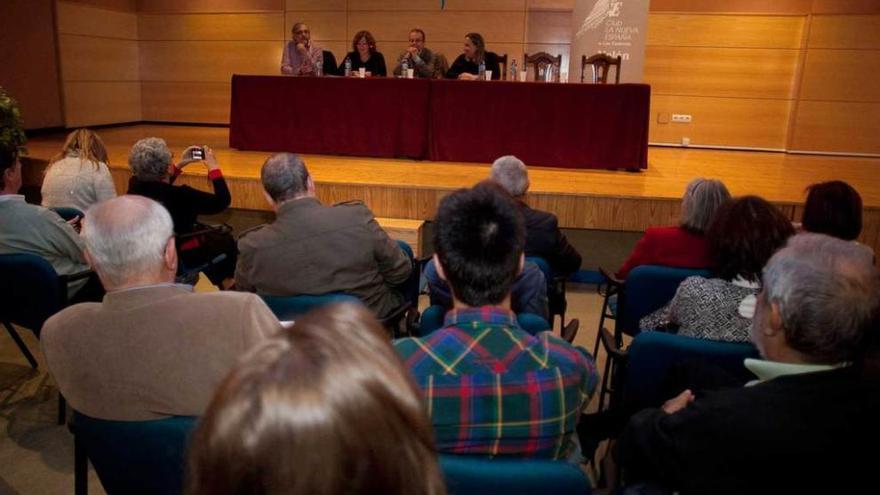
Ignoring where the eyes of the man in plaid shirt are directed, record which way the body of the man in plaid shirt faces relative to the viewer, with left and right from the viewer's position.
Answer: facing away from the viewer

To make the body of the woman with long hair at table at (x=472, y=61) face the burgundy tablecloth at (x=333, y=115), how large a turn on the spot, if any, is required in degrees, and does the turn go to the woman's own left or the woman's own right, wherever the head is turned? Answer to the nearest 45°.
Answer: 0° — they already face it

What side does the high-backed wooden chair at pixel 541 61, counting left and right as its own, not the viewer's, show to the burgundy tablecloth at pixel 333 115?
right

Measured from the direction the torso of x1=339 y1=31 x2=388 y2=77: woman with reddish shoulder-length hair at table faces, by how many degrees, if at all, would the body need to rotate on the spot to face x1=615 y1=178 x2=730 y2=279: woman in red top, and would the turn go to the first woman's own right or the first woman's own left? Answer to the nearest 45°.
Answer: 0° — they already face them

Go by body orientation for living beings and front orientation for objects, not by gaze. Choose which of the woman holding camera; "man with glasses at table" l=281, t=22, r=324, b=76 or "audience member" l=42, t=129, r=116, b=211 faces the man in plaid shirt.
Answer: the man with glasses at table

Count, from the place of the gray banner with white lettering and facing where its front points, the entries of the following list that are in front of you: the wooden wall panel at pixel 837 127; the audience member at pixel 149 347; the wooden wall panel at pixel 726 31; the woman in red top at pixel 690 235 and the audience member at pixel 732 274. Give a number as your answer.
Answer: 3

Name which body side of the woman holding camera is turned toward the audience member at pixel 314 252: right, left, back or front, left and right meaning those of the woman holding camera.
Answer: right

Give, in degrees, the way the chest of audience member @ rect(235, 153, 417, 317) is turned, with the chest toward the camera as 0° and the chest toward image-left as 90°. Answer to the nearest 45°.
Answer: approximately 180°

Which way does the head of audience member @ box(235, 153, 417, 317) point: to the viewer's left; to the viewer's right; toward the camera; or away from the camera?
away from the camera

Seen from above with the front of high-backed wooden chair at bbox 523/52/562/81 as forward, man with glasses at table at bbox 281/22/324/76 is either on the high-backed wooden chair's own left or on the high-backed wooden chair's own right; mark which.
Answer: on the high-backed wooden chair's own right

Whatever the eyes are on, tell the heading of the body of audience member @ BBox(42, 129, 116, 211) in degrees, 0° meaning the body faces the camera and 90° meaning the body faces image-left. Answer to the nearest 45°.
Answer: approximately 180°

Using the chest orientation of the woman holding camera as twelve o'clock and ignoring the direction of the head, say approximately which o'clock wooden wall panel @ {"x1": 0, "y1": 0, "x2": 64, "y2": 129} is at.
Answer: The wooden wall panel is roughly at 10 o'clock from the woman holding camera.

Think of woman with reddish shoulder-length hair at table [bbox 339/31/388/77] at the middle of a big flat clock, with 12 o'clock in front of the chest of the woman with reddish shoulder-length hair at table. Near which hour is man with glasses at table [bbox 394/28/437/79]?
The man with glasses at table is roughly at 10 o'clock from the woman with reddish shoulder-length hair at table.

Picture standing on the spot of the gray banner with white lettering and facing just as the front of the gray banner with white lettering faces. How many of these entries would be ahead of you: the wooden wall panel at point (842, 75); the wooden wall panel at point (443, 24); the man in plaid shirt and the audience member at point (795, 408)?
2

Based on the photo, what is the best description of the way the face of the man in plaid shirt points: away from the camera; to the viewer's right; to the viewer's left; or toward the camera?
away from the camera

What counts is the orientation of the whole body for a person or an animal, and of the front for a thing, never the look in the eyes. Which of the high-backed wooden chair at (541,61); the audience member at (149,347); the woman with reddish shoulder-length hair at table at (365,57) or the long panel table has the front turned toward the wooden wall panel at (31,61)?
the audience member

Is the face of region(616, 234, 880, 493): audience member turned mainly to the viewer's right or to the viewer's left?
to the viewer's left

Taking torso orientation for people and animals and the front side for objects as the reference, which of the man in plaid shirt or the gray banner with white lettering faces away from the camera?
the man in plaid shirt
